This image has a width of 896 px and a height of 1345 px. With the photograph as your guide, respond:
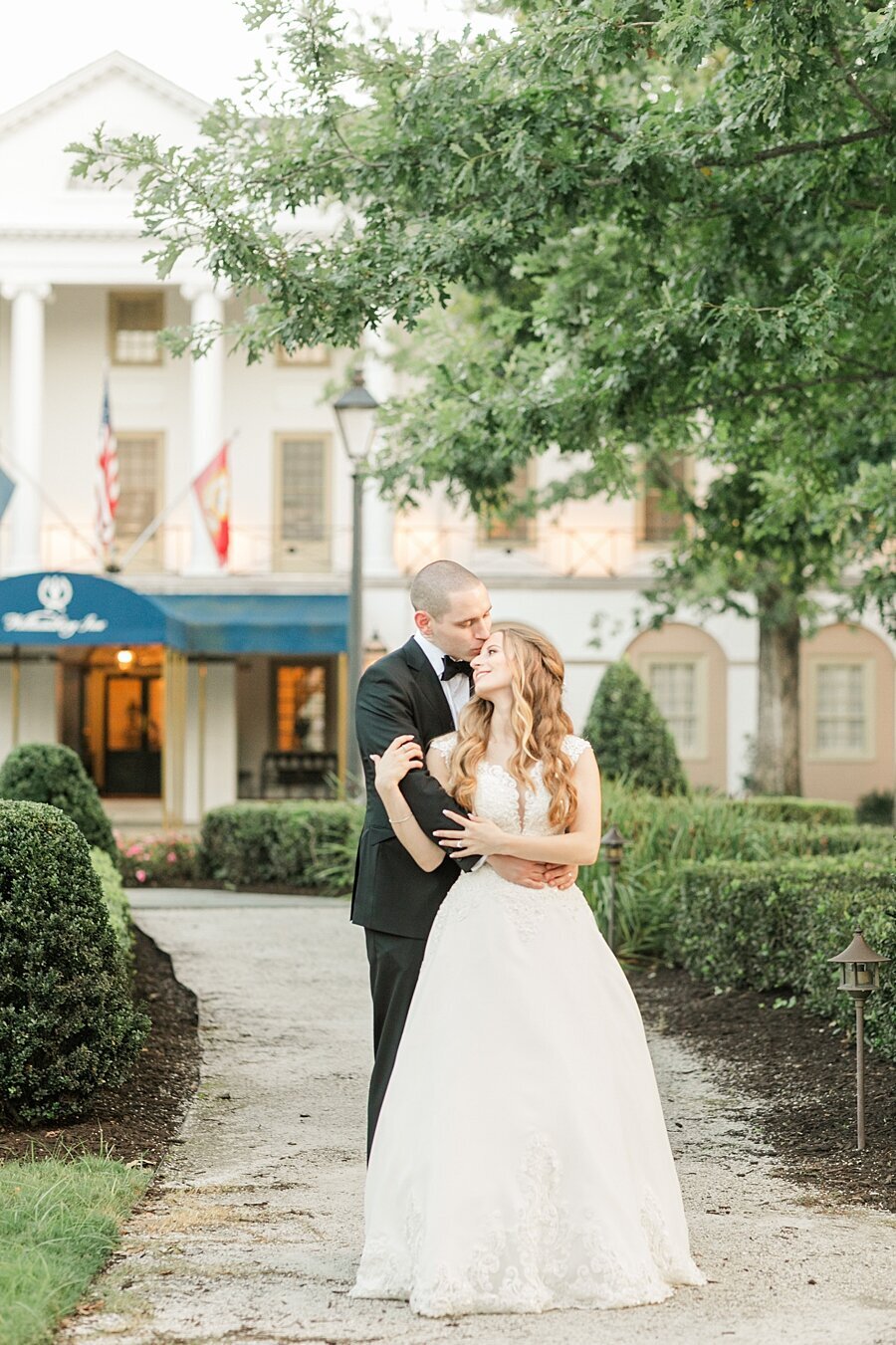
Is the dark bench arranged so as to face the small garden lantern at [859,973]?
yes

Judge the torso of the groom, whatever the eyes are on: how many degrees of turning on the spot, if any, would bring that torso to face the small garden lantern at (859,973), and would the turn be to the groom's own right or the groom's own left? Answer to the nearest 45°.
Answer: approximately 90° to the groom's own left

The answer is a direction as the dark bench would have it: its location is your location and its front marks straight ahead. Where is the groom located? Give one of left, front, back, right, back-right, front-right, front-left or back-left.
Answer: front

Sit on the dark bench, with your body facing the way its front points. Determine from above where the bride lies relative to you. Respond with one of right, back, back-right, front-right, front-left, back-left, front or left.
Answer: front

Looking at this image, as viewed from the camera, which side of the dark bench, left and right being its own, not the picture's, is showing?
front

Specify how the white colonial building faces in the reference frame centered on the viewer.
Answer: facing the viewer

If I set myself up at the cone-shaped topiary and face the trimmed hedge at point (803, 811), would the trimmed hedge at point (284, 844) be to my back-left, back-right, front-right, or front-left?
back-right

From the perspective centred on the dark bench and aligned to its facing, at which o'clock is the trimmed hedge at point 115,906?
The trimmed hedge is roughly at 12 o'clock from the dark bench.

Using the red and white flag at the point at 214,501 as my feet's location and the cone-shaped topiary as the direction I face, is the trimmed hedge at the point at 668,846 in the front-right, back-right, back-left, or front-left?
front-right

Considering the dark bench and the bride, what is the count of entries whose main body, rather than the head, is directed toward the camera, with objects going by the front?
2

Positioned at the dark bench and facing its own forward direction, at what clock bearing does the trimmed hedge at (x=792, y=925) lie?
The trimmed hedge is roughly at 12 o'clock from the dark bench.

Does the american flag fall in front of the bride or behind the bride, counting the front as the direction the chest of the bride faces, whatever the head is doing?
behind

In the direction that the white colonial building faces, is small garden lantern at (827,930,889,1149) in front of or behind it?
in front
